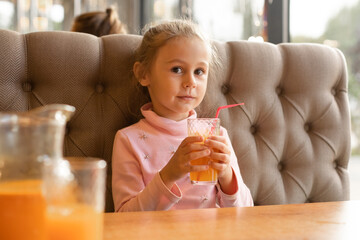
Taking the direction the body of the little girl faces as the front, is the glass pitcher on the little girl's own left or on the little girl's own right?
on the little girl's own right

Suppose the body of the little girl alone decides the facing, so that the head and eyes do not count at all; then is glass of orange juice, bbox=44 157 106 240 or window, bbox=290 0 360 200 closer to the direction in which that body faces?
the glass of orange juice

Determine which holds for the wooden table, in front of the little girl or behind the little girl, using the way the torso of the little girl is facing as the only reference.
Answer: in front

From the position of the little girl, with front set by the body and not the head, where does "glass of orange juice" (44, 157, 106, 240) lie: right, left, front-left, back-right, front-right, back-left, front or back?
front-right

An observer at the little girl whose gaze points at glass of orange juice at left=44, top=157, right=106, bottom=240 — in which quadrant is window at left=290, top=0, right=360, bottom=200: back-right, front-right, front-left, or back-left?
back-left

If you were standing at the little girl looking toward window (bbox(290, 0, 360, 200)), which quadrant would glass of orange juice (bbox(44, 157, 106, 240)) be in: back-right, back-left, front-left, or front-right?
back-right

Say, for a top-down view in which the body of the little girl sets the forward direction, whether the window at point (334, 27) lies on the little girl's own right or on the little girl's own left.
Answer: on the little girl's own left

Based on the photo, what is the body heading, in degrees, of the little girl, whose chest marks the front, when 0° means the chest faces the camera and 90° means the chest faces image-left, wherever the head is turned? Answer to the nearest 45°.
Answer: approximately 315°
